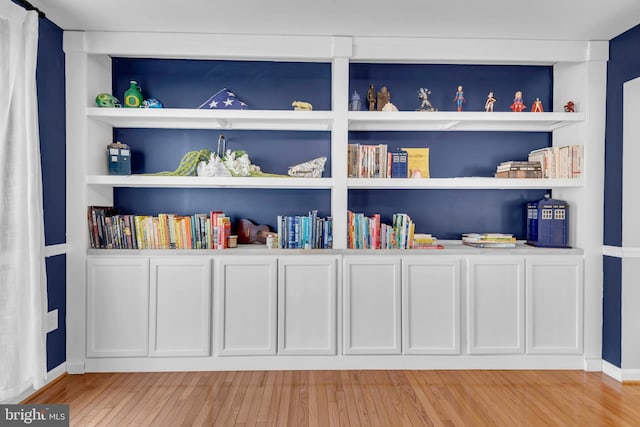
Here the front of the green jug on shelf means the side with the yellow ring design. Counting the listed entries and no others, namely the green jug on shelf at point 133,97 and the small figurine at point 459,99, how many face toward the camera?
2

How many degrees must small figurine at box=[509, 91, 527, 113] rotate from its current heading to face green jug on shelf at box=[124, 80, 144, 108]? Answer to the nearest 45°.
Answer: approximately 45° to its right

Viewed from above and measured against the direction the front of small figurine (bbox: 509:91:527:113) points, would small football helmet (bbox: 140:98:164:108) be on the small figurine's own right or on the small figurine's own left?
on the small figurine's own right

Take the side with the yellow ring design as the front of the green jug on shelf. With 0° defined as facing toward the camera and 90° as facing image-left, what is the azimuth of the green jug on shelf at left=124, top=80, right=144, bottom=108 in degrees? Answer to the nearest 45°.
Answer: approximately 0°

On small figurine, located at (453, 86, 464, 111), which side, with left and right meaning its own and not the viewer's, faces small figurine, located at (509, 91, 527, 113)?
left

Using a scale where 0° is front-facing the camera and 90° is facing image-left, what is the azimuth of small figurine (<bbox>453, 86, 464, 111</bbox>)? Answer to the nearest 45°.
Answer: approximately 0°
